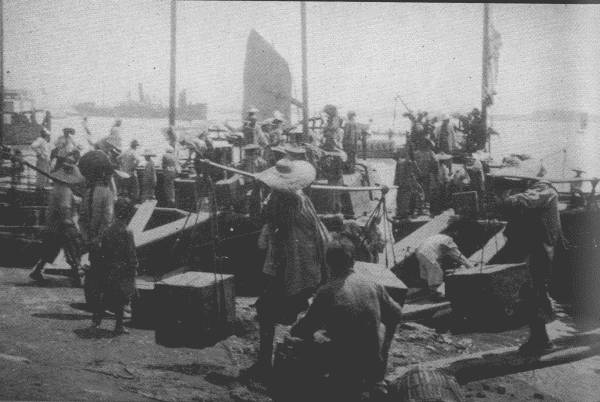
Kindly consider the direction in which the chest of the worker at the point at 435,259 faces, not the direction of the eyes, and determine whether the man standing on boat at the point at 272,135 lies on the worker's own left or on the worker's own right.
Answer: on the worker's own left

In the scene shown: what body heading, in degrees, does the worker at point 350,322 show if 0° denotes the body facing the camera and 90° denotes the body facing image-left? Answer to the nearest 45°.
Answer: approximately 135°

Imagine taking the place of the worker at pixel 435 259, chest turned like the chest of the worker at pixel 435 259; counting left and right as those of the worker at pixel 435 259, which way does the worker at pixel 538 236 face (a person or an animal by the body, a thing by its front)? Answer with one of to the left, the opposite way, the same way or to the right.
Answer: the opposite way

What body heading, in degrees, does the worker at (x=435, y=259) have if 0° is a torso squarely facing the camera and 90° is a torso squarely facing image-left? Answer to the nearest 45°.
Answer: approximately 270°

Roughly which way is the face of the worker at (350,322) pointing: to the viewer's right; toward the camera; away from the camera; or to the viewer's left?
away from the camera
